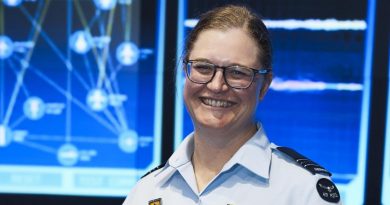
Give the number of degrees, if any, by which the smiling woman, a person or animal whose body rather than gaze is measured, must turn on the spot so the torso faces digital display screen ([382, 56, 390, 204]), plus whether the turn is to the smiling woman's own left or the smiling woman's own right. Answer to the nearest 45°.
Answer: approximately 180°

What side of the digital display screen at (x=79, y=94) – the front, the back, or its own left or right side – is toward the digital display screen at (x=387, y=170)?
left

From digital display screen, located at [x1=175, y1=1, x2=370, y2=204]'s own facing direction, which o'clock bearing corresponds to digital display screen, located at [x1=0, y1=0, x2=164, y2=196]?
digital display screen, located at [x1=0, y1=0, x2=164, y2=196] is roughly at 3 o'clock from digital display screen, located at [x1=175, y1=1, x2=370, y2=204].

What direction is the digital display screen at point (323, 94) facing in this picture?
toward the camera

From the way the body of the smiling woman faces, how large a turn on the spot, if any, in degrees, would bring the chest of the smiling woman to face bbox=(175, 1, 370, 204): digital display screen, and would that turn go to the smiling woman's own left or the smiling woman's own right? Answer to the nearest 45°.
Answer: approximately 135° to the smiling woman's own right

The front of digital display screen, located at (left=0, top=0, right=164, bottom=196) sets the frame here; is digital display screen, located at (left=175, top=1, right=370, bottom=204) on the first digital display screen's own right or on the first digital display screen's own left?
on the first digital display screen's own left

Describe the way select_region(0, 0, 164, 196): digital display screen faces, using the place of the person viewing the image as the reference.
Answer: facing the viewer

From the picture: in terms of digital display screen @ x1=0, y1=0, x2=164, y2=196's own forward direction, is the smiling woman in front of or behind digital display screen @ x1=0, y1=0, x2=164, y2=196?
in front

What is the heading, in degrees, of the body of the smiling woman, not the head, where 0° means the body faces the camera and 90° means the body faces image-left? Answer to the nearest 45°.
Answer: approximately 45°

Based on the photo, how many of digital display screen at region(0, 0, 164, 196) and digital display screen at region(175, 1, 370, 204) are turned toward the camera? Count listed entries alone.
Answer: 2

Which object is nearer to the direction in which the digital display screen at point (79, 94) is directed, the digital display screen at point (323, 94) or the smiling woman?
the smiling woman

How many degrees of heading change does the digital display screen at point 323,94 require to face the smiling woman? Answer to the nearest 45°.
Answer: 0° — it already faces them
